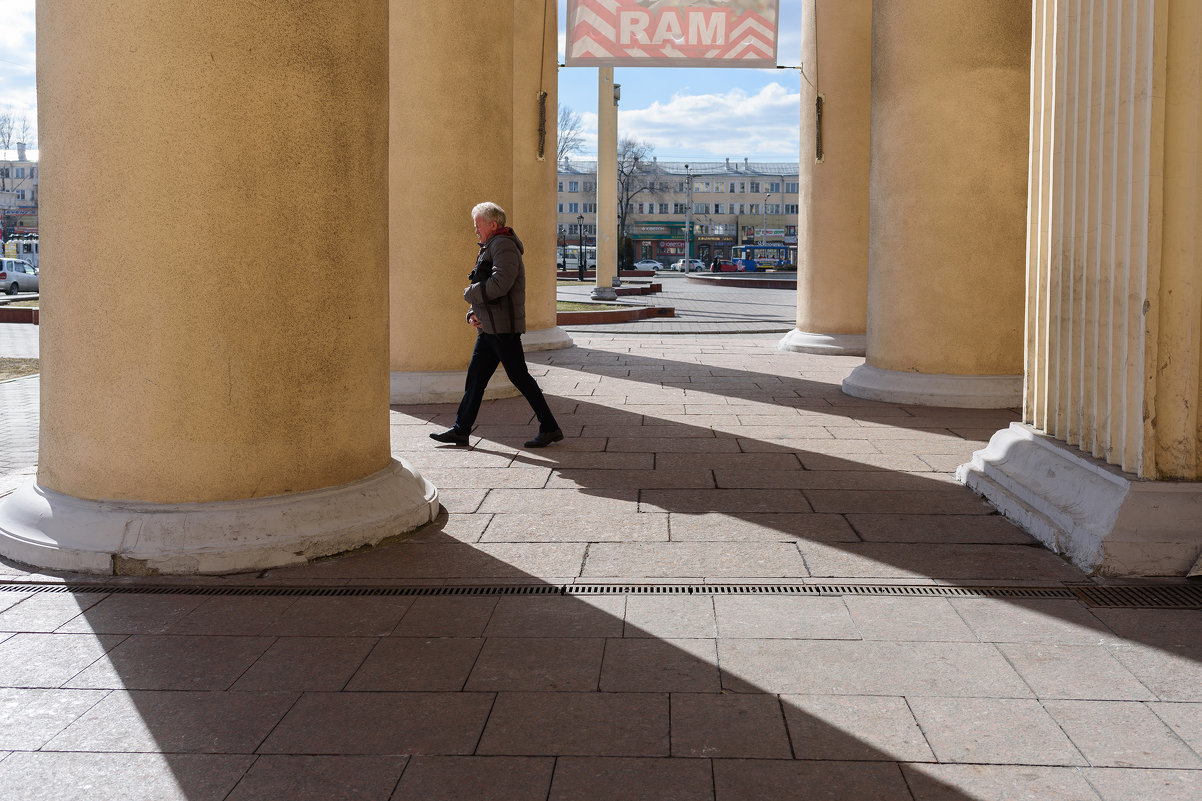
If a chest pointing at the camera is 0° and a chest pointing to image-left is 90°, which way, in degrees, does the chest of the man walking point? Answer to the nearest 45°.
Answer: approximately 90°

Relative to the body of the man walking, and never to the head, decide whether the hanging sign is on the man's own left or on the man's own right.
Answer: on the man's own right

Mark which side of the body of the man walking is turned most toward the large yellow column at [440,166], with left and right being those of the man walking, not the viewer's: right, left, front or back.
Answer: right

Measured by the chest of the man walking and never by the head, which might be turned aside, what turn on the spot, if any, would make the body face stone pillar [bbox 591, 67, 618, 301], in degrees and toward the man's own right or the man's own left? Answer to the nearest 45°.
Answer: approximately 90° to the man's own right

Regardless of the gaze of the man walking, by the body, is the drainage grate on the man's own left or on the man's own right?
on the man's own left

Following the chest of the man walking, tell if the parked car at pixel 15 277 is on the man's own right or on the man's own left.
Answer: on the man's own right
